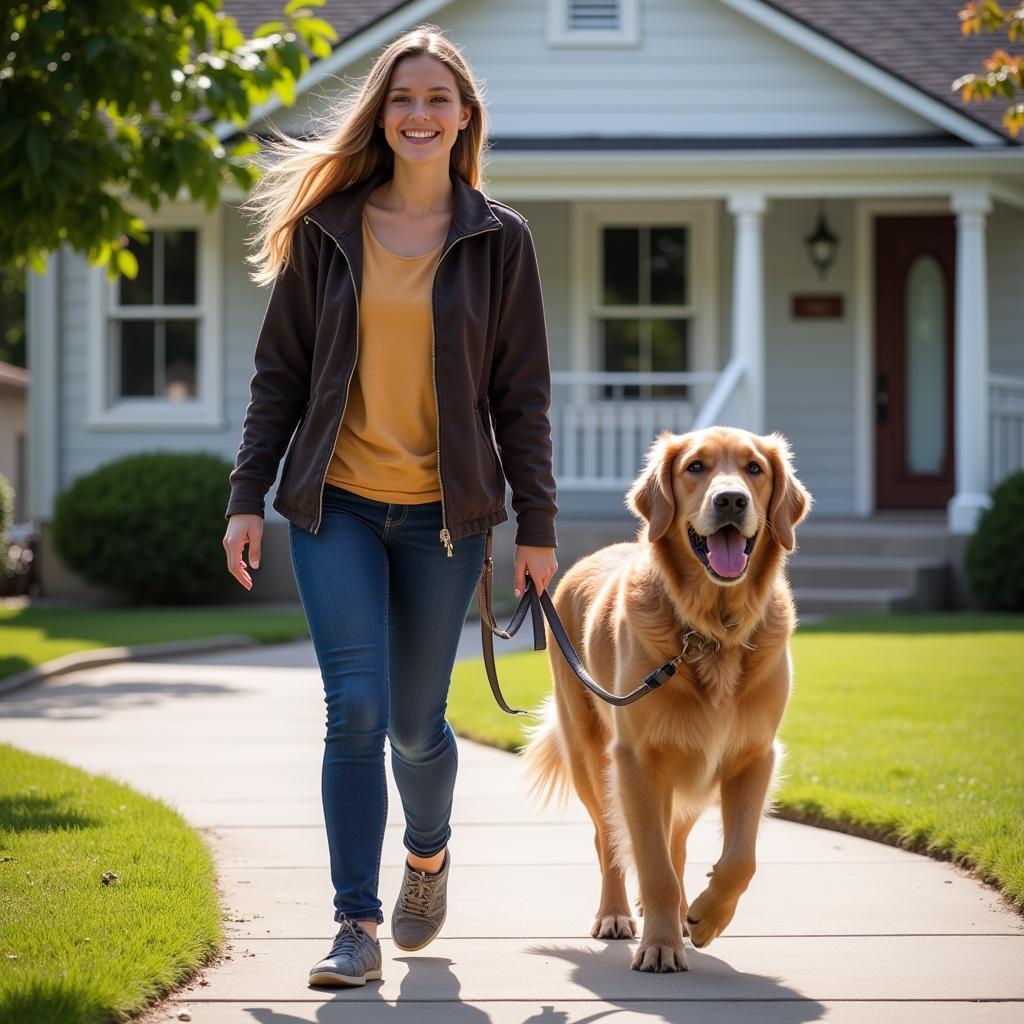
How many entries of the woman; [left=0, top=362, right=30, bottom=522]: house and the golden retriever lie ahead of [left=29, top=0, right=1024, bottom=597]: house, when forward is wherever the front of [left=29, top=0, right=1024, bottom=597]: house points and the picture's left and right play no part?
2

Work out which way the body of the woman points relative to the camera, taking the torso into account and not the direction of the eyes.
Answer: toward the camera

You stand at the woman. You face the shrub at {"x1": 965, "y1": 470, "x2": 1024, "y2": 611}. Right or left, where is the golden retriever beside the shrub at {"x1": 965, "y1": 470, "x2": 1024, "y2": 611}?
right

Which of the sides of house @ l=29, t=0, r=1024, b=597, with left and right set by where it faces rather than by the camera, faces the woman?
front

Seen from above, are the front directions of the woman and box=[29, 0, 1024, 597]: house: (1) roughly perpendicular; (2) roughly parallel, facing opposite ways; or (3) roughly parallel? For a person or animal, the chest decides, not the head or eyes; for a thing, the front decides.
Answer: roughly parallel

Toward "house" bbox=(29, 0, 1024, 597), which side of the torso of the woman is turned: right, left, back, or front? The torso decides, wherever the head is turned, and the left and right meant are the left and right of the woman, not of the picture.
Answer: back

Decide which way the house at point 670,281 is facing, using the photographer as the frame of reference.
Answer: facing the viewer

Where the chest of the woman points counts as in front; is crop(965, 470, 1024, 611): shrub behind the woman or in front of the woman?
behind

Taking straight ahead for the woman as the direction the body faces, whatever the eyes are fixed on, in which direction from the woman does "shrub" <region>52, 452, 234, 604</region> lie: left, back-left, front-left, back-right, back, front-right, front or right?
back

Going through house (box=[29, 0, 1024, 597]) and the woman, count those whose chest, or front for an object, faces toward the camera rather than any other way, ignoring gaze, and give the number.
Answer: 2

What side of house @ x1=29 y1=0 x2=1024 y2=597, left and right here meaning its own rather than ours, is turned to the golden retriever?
front
